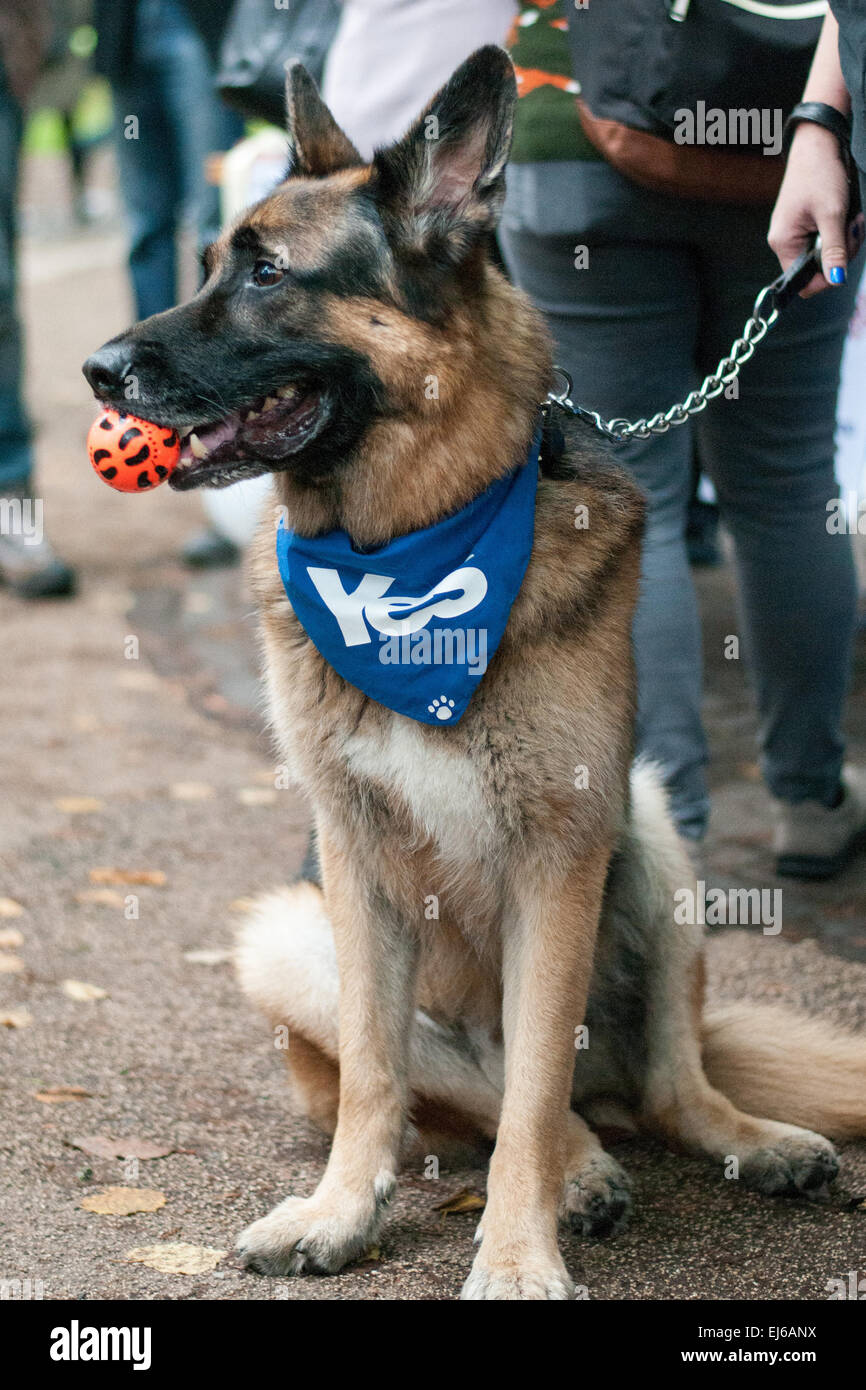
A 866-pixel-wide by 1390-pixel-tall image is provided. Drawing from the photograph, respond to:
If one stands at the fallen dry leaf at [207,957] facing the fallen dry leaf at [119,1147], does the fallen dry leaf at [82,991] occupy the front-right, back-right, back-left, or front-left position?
front-right

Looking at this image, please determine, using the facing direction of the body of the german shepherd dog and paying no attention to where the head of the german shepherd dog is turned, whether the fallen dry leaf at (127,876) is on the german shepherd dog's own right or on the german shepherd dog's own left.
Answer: on the german shepherd dog's own right

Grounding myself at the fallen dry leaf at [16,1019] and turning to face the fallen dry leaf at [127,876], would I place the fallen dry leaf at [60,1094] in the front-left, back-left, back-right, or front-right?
back-right

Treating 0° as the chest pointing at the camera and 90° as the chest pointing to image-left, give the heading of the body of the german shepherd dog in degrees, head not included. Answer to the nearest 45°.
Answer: approximately 45°

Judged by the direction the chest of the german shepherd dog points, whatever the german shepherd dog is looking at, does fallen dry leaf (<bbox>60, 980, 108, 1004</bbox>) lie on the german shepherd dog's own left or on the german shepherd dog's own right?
on the german shepherd dog's own right

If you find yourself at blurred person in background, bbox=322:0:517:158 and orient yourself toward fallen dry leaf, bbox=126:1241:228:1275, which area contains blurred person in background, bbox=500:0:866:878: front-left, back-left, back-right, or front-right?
front-left

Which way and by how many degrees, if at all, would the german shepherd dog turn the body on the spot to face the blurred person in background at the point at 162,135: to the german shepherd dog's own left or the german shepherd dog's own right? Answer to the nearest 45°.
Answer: approximately 135° to the german shepherd dog's own right

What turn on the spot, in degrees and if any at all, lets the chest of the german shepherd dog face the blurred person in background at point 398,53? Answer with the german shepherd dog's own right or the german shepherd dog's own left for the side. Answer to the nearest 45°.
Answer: approximately 135° to the german shepherd dog's own right
